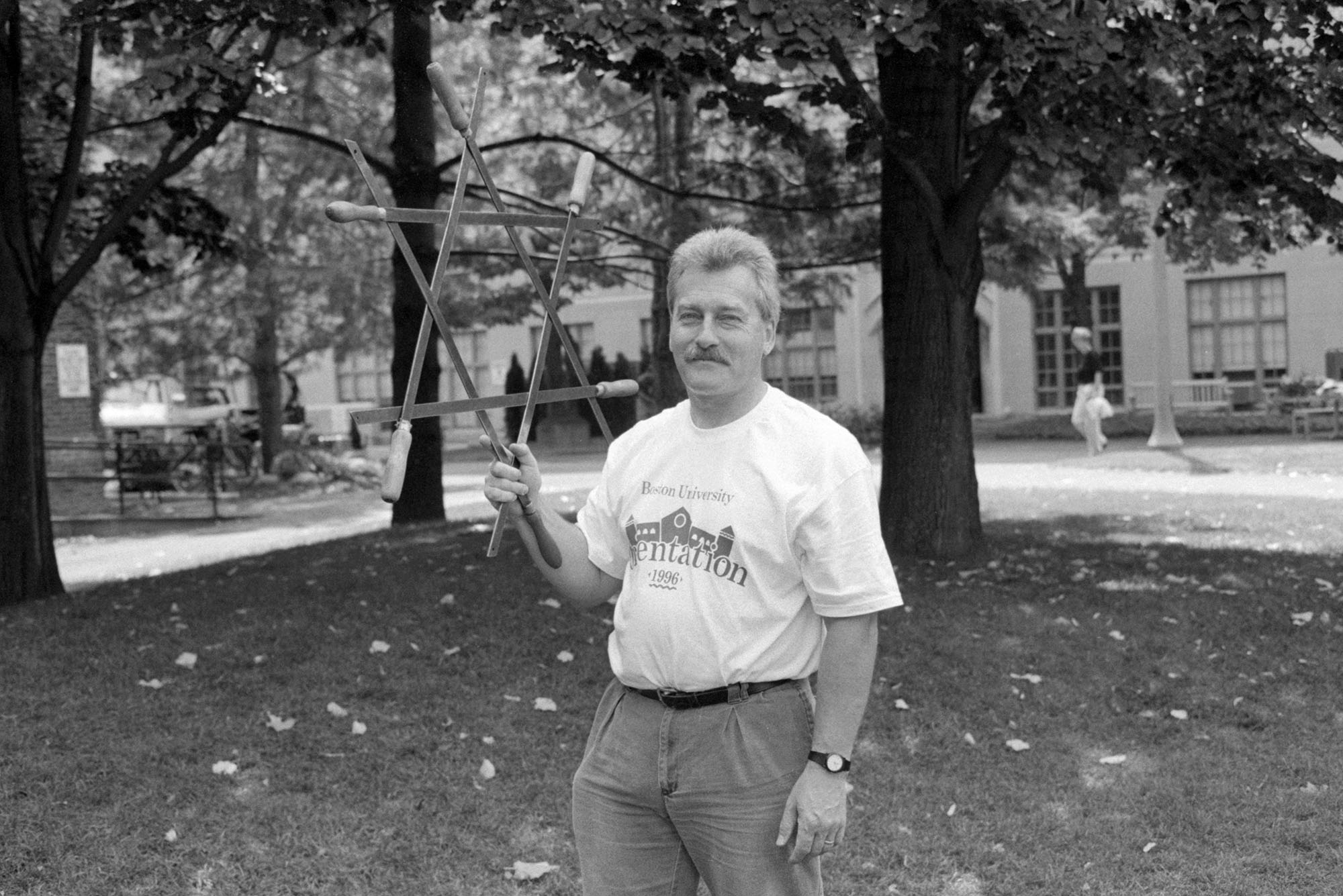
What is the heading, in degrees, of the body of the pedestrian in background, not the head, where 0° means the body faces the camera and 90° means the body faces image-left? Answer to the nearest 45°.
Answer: approximately 90°

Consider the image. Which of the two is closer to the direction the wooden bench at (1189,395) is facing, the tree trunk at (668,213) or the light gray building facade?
the tree trunk

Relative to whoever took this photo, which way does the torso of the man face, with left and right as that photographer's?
facing the viewer and to the left of the viewer

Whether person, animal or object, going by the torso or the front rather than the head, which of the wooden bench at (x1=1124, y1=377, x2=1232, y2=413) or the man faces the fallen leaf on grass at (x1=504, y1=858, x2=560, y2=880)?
the wooden bench

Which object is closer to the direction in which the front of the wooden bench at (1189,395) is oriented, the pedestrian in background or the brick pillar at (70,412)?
the pedestrian in background

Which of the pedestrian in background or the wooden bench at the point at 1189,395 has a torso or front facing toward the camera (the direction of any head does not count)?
the wooden bench

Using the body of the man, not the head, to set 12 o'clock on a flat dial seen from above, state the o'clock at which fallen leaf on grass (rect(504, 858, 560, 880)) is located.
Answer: The fallen leaf on grass is roughly at 4 o'clock from the man.

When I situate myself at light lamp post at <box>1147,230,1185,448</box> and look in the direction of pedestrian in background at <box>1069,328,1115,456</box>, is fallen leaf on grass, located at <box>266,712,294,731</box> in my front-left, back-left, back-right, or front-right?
front-left

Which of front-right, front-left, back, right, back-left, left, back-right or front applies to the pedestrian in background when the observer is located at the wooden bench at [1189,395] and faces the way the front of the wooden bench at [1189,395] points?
front

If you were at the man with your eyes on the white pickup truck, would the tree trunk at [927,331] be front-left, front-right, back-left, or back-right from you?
front-right

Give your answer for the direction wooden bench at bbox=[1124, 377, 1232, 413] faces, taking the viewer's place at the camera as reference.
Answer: facing the viewer

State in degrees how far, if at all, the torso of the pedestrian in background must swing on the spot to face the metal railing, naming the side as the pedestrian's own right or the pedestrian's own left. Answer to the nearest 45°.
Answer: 0° — they already face it

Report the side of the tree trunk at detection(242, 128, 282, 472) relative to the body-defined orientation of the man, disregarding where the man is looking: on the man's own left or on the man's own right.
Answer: on the man's own right

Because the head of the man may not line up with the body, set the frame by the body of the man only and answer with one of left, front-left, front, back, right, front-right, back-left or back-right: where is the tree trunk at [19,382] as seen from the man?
right

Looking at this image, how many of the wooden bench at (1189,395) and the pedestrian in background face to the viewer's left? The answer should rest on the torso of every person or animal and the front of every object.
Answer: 1
